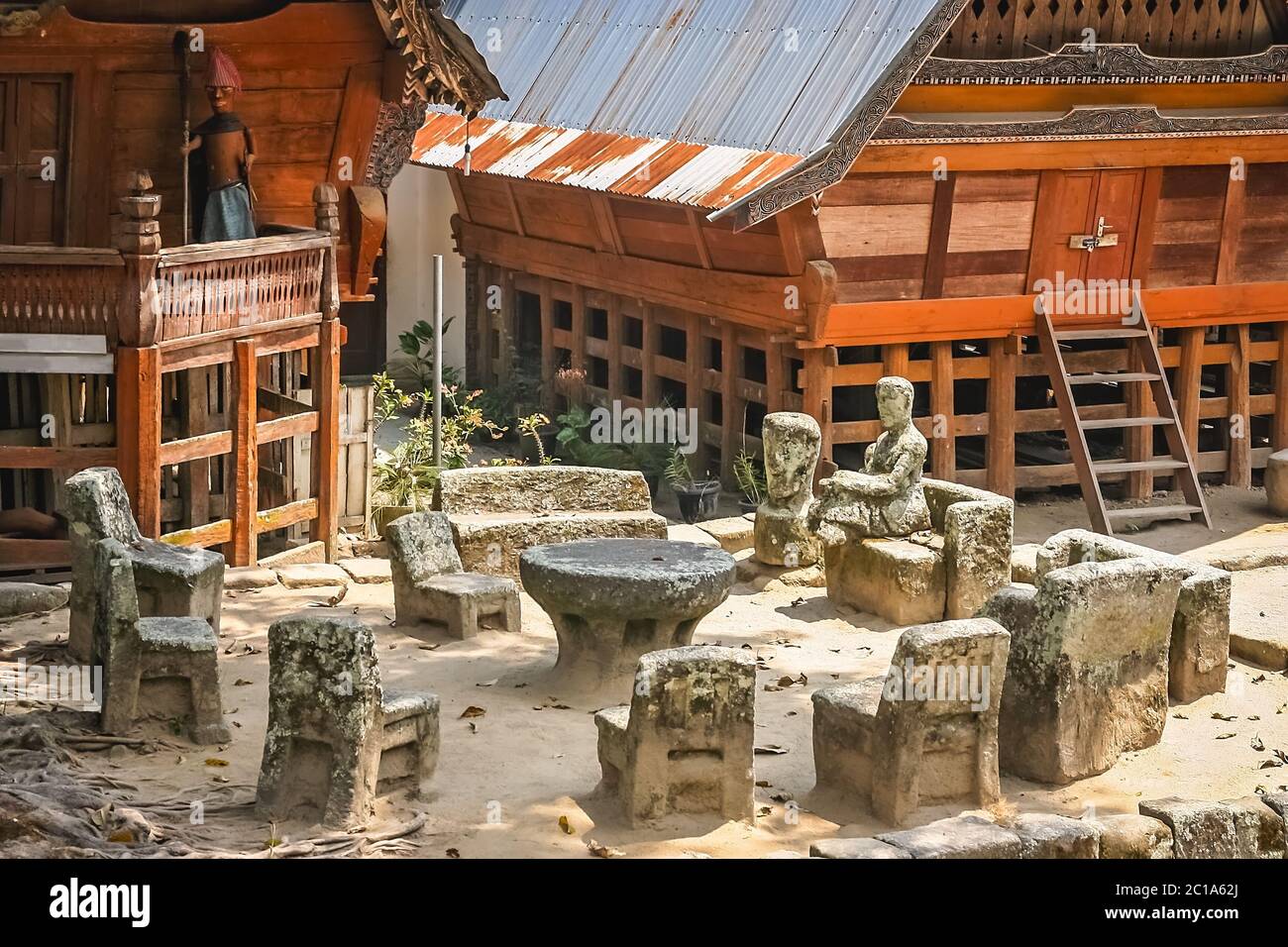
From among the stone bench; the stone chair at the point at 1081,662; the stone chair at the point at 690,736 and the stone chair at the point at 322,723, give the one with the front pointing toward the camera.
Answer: the stone bench

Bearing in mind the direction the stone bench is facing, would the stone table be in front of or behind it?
in front

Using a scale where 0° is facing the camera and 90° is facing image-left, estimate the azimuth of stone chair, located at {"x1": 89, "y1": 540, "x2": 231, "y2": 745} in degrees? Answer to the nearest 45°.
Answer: approximately 270°

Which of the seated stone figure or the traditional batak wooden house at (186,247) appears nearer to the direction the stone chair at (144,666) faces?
the seated stone figure

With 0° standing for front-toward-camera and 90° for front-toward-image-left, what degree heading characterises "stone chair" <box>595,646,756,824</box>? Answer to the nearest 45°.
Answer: approximately 135°

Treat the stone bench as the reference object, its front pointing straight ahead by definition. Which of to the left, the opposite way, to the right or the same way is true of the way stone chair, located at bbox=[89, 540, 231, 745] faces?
to the left

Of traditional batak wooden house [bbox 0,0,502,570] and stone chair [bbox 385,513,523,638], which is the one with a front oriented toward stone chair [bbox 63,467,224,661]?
the traditional batak wooden house

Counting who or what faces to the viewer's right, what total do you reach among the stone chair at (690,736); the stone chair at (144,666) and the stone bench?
1

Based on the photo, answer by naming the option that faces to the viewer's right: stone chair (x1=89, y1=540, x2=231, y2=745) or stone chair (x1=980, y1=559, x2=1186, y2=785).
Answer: stone chair (x1=89, y1=540, x2=231, y2=745)

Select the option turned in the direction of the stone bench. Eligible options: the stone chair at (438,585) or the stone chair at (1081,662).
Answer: the stone chair at (1081,662)

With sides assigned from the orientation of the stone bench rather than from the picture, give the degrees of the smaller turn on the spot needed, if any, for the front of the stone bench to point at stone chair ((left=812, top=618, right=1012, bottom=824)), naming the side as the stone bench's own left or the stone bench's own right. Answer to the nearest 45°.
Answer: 0° — it already faces it

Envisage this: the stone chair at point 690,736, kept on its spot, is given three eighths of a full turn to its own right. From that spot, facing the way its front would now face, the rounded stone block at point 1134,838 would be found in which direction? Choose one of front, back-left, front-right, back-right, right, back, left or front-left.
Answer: front

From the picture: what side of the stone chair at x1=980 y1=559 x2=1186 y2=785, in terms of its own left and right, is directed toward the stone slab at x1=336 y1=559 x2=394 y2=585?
front

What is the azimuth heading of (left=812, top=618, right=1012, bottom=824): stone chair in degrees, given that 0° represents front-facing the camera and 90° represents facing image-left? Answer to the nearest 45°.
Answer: approximately 135°

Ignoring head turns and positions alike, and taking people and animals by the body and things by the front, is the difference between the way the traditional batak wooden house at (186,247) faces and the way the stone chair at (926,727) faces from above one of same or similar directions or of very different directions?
very different directions

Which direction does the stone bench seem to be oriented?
toward the camera
